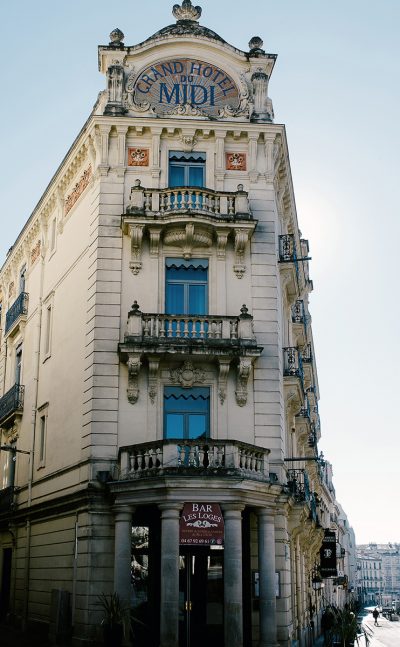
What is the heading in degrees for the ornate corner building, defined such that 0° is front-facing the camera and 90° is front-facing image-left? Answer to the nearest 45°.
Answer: approximately 0°
